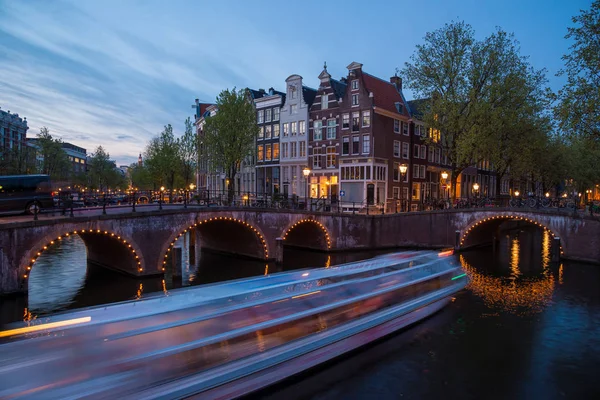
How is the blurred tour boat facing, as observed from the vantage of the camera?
facing away from the viewer and to the right of the viewer

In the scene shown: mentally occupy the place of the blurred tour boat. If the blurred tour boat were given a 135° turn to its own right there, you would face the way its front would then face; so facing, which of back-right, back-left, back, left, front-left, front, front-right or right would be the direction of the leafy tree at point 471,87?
back-left
